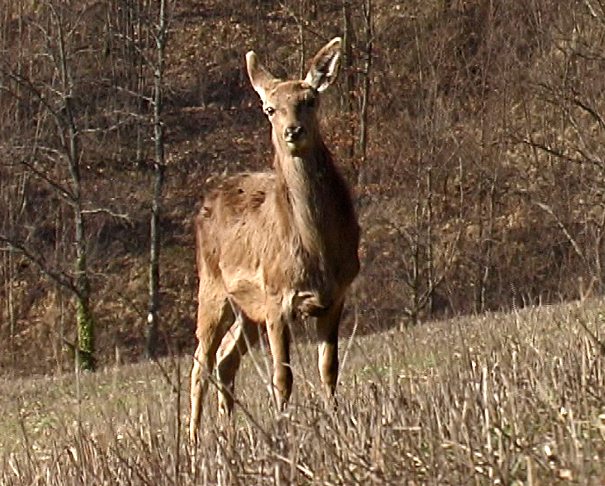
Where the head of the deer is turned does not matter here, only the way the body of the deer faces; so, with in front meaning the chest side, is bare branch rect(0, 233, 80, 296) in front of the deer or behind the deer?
behind

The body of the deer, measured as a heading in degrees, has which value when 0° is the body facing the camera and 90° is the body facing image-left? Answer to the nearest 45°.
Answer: approximately 315°
